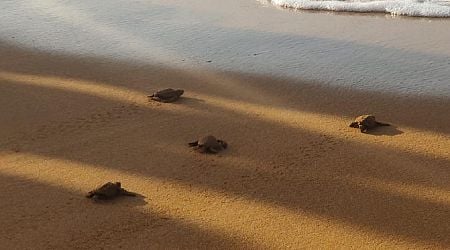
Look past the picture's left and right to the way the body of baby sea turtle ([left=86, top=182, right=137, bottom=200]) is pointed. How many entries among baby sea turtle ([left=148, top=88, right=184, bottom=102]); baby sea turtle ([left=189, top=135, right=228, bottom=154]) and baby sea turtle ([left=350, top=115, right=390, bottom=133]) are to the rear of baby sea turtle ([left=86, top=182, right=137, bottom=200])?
0

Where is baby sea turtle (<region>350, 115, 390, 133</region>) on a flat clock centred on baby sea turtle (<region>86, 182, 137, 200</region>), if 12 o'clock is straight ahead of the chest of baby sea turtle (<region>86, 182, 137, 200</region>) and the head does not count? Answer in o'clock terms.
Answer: baby sea turtle (<region>350, 115, 390, 133</region>) is roughly at 1 o'clock from baby sea turtle (<region>86, 182, 137, 200</region>).

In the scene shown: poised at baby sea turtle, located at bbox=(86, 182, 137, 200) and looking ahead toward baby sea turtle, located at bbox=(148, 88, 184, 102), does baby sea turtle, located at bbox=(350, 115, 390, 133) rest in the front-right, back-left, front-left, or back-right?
front-right

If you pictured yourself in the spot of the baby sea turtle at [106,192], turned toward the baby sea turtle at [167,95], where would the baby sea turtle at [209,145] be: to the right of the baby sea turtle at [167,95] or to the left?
right

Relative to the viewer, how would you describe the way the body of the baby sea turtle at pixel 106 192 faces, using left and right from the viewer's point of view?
facing away from the viewer and to the right of the viewer

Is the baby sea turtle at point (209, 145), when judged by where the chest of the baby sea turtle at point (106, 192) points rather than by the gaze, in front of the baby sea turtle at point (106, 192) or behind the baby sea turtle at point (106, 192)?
in front
